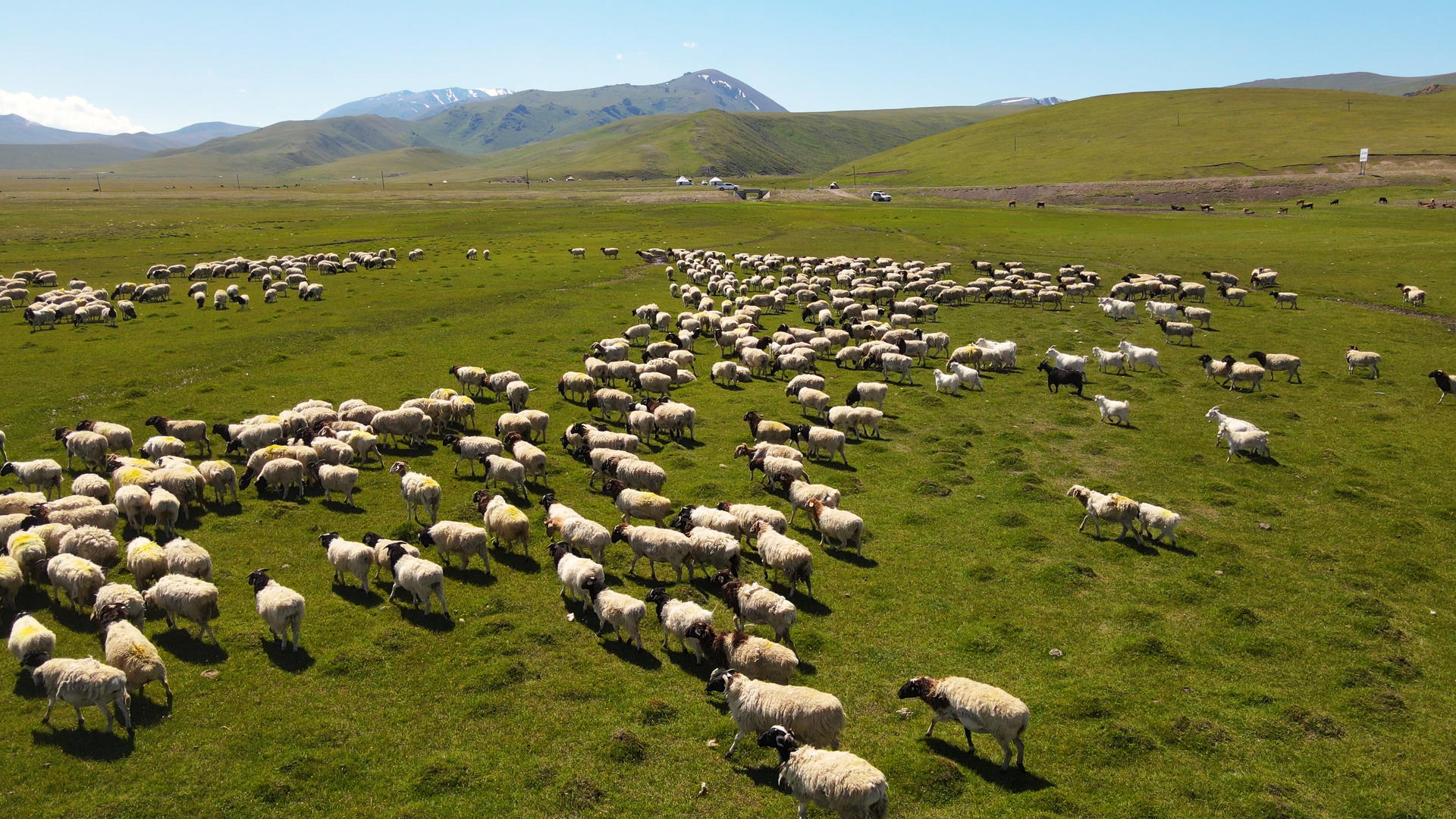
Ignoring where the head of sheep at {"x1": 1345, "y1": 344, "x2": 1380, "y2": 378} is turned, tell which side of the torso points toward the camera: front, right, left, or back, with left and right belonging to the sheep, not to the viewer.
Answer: left

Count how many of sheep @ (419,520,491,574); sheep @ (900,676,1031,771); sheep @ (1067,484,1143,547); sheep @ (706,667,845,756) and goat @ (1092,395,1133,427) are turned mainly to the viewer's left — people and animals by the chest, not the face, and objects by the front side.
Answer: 5

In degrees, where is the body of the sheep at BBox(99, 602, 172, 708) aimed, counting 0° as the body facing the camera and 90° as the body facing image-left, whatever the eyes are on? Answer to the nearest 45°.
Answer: approximately 135°

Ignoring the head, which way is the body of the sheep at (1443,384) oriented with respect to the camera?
to the viewer's left

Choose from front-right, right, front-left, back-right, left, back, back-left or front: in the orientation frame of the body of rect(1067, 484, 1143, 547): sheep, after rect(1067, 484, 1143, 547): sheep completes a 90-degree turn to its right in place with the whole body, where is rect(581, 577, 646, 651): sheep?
back-left

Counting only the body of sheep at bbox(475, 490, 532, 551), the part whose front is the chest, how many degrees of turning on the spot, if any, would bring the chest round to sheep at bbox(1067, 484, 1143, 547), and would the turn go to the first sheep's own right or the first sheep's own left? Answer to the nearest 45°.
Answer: approximately 135° to the first sheep's own right

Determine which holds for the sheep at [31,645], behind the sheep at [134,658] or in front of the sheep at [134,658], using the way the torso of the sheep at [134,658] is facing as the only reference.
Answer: in front

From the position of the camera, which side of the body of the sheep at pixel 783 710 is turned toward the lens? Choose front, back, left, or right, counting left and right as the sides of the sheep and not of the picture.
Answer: left

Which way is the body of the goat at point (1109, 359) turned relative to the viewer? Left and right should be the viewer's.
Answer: facing to the left of the viewer

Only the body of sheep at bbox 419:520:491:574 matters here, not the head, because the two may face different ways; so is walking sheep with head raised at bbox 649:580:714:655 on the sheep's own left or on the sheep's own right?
on the sheep's own left

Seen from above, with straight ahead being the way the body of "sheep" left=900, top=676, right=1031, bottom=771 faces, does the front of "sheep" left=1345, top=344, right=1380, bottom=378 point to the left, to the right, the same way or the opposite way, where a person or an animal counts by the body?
the same way

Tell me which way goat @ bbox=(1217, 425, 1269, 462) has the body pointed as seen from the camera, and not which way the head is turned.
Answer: to the viewer's left

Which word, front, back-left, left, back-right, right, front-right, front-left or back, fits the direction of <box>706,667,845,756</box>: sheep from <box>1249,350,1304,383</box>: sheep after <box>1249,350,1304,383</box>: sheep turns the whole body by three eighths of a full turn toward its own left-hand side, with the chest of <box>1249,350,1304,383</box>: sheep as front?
front-right

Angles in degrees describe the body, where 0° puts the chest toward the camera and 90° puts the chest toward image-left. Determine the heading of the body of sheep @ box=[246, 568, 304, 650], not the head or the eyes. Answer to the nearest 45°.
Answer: approximately 135°

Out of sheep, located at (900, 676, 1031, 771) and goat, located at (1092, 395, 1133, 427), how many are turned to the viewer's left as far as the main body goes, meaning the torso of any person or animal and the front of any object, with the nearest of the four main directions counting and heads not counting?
2

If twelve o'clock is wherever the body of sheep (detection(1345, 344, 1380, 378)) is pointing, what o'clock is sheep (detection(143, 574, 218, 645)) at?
sheep (detection(143, 574, 218, 645)) is roughly at 11 o'clock from sheep (detection(1345, 344, 1380, 378)).

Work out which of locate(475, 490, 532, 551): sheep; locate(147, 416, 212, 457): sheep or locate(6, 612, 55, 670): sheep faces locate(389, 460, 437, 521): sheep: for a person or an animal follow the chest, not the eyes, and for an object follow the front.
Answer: locate(475, 490, 532, 551): sheep

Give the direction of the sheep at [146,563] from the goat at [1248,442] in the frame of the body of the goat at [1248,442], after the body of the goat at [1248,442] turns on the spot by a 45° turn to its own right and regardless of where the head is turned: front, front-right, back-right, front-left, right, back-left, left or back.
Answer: left

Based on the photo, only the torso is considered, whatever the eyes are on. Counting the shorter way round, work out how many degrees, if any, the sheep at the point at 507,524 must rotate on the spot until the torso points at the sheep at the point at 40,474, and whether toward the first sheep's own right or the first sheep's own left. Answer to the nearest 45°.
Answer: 0° — it already faces it
